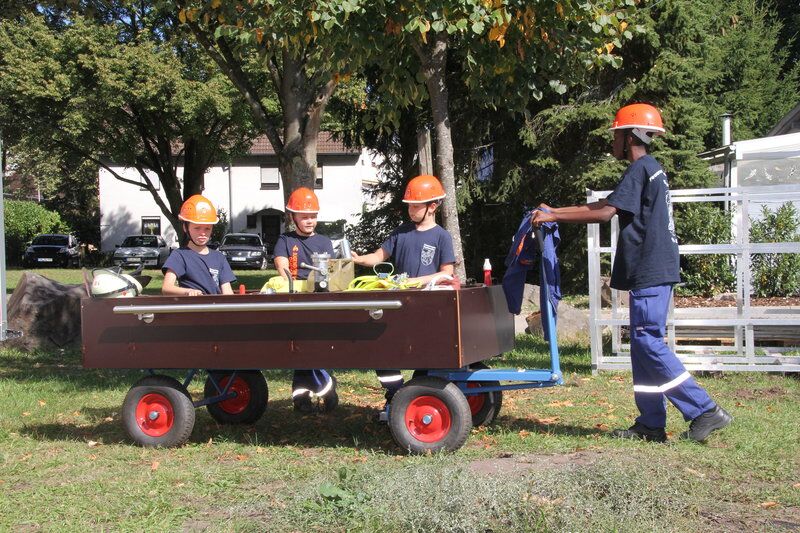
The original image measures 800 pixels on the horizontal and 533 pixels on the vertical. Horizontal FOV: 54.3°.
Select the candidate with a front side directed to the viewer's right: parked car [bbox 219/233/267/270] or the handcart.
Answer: the handcart

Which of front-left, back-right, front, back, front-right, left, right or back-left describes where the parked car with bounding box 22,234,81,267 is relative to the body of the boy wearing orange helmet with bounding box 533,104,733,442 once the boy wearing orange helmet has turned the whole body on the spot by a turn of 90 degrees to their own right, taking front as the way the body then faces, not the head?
front-left

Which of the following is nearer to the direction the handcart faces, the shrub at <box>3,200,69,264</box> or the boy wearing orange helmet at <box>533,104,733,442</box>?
the boy wearing orange helmet

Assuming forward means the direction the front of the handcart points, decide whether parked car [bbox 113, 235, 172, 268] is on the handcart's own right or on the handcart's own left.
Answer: on the handcart's own left

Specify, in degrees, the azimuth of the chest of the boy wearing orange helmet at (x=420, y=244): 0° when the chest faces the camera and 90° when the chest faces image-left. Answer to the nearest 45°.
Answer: approximately 45°

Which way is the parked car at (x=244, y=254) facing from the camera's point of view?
toward the camera

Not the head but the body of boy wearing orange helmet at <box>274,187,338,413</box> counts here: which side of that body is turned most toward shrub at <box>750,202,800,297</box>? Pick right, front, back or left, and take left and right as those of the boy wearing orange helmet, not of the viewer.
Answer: left

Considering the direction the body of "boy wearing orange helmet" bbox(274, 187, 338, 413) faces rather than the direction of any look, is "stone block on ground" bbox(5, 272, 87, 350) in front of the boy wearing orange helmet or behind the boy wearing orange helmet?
behind

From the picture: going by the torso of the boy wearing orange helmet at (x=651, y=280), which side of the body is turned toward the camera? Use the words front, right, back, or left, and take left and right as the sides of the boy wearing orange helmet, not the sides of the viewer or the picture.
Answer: left

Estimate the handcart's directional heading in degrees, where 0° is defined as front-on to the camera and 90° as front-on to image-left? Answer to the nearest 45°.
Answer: approximately 270°

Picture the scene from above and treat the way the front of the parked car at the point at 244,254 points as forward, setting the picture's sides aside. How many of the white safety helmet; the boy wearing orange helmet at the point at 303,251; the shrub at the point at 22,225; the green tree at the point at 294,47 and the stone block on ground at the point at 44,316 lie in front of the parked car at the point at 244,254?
4

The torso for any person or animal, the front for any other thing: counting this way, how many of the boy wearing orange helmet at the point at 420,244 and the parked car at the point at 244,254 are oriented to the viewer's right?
0

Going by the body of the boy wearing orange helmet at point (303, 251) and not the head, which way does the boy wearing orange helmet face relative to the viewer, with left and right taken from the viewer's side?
facing the viewer and to the right of the viewer

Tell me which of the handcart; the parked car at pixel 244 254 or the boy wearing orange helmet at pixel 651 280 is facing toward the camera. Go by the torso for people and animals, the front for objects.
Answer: the parked car

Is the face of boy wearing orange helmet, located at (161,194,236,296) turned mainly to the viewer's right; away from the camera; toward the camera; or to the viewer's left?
toward the camera

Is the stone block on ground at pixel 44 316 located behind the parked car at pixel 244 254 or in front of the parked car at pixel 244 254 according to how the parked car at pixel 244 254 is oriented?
in front

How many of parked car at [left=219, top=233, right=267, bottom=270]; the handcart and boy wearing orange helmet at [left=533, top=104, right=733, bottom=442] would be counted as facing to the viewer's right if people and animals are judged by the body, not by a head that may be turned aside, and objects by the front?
1

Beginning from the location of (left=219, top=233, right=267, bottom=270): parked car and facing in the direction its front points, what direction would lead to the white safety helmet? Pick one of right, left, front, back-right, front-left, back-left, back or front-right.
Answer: front

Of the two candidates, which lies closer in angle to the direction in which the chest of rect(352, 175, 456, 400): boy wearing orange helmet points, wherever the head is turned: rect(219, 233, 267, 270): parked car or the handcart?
the handcart

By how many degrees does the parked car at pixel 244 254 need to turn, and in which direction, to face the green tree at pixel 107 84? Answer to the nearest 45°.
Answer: approximately 45° to its right
